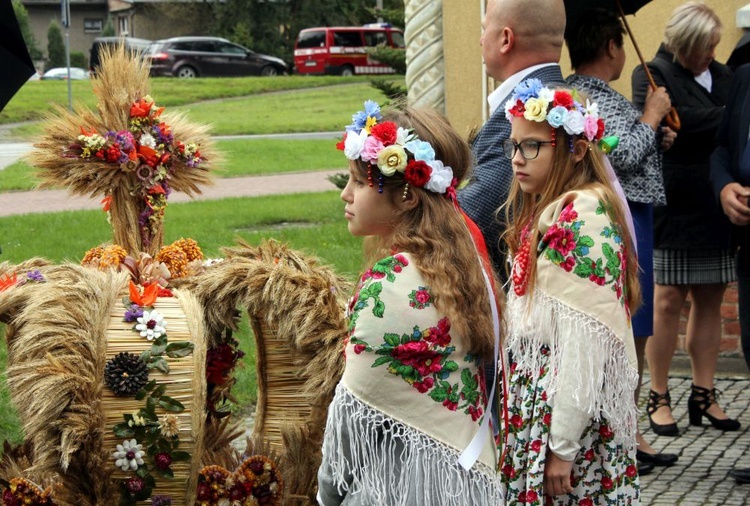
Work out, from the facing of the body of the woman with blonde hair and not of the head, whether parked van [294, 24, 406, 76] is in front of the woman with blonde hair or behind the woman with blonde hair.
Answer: behind

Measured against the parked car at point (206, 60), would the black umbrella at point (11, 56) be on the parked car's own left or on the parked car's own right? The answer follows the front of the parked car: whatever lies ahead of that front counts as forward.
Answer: on the parked car's own right

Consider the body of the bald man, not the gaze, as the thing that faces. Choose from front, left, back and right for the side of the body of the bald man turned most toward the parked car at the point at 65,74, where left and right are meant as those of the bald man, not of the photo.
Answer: front

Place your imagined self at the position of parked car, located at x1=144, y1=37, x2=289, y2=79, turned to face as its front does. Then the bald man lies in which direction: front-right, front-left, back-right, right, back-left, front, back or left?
right

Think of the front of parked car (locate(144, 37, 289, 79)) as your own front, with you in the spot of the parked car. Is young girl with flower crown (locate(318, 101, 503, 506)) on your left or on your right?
on your right

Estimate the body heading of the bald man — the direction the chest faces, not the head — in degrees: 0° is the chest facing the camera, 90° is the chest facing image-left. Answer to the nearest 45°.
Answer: approximately 135°

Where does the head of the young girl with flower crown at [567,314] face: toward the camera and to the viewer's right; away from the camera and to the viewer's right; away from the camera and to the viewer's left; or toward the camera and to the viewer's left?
toward the camera and to the viewer's left

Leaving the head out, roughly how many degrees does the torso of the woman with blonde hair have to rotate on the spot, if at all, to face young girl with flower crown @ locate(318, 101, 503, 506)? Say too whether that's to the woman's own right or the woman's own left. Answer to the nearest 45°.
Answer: approximately 45° to the woman's own right

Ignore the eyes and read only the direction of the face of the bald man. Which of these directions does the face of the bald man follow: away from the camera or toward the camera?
away from the camera

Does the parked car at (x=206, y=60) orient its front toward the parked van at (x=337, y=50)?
yes

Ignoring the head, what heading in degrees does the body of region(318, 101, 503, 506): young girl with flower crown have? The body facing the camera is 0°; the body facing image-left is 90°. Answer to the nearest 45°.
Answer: approximately 90°

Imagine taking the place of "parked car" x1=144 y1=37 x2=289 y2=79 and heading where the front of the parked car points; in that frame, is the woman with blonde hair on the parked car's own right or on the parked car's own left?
on the parked car's own right

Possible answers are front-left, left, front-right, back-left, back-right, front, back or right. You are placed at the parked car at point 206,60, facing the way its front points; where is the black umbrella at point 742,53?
right

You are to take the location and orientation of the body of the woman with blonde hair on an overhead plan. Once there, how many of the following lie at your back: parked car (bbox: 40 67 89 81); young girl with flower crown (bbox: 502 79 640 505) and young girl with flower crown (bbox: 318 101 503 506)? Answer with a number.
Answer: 1

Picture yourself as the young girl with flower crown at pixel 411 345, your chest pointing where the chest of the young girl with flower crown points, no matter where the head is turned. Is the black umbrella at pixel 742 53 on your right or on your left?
on your right

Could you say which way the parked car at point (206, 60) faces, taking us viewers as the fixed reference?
facing to the right of the viewer

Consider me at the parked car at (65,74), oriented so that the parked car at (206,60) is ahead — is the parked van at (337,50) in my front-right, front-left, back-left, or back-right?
front-left

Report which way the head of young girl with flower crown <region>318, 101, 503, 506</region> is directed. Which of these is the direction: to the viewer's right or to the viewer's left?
to the viewer's left
